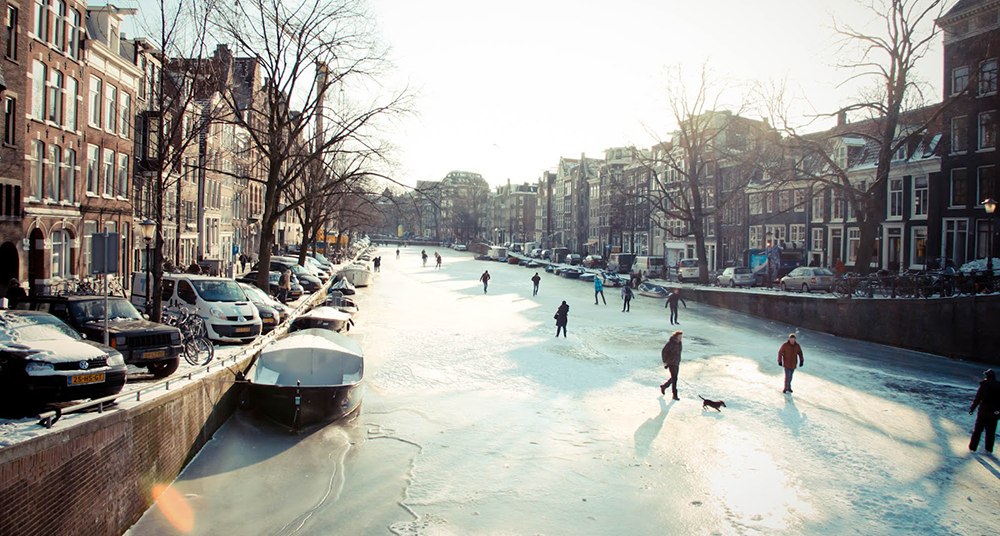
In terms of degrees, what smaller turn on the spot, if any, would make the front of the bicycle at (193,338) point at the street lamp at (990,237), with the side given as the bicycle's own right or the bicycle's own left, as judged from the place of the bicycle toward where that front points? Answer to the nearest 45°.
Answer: approximately 45° to the bicycle's own left

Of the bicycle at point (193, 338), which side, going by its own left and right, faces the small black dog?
front

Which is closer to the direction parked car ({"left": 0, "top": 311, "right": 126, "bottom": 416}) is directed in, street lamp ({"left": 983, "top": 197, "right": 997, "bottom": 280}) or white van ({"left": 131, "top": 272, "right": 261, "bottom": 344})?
the street lamp

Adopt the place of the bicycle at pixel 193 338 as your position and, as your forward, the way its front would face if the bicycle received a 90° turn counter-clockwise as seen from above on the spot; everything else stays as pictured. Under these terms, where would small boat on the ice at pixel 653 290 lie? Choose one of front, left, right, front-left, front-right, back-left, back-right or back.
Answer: front

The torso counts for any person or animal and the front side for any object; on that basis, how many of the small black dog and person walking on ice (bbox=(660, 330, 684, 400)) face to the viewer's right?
2

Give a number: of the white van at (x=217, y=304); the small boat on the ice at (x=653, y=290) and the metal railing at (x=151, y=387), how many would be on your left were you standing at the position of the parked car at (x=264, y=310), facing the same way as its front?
1

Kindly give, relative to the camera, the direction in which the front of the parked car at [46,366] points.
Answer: facing the viewer and to the right of the viewer

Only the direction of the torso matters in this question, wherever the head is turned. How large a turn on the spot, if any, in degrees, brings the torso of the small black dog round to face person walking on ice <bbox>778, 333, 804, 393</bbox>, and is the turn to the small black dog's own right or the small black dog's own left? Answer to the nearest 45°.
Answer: approximately 45° to the small black dog's own left

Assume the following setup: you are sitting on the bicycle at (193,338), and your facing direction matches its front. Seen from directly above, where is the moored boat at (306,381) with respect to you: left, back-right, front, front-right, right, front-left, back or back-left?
front

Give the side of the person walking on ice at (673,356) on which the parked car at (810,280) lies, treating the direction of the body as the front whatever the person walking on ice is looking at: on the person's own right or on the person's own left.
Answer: on the person's own left

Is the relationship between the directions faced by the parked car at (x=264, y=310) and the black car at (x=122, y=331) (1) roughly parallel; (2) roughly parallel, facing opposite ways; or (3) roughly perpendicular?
roughly parallel
